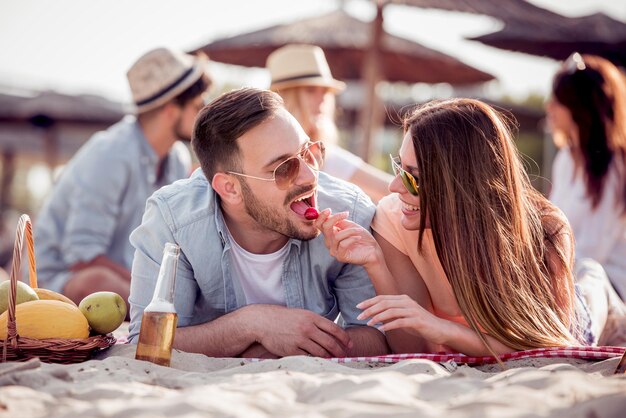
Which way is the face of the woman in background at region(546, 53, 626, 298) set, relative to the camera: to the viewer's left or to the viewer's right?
to the viewer's left

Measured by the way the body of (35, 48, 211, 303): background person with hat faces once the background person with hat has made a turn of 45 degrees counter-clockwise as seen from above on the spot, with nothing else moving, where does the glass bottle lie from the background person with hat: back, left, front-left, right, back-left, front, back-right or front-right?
back-right

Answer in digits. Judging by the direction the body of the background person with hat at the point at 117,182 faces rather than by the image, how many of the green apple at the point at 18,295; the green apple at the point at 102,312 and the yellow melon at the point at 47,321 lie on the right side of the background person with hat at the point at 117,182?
3

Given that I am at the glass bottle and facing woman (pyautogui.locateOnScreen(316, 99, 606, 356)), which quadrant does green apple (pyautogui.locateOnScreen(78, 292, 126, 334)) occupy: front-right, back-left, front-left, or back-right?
back-left

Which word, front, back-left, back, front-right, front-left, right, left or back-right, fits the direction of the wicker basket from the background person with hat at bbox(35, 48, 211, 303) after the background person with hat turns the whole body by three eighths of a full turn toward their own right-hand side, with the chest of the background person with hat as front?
front-left

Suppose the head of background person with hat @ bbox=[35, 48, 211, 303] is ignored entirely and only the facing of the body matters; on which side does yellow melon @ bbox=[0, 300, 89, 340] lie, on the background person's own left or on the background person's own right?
on the background person's own right

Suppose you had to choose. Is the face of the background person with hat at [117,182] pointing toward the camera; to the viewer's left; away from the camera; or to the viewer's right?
to the viewer's right

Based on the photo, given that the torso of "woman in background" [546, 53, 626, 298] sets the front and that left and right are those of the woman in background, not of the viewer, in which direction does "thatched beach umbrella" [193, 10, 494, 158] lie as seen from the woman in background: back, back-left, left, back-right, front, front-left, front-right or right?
front-right

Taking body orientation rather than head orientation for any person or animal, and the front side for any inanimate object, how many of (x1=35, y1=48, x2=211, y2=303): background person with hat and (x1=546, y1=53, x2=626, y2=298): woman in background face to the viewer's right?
1

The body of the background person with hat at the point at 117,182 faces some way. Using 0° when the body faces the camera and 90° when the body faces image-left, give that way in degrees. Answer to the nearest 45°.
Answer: approximately 270°

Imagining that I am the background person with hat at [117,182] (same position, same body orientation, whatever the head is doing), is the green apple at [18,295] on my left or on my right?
on my right

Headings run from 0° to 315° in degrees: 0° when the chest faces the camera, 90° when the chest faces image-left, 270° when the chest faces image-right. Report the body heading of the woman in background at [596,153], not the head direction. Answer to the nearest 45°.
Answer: approximately 90°

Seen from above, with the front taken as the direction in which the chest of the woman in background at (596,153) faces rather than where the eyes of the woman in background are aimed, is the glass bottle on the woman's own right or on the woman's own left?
on the woman's own left

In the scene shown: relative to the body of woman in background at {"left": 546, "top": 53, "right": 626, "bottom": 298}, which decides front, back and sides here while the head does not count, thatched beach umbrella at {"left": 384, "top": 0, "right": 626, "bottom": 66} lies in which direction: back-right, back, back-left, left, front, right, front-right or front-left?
right

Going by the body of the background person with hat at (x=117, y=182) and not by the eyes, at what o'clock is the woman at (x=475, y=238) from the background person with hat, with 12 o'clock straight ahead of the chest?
The woman is roughly at 2 o'clock from the background person with hat.

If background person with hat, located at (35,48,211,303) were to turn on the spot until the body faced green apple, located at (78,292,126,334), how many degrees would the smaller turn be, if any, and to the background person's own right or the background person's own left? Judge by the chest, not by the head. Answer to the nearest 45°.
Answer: approximately 90° to the background person's own right

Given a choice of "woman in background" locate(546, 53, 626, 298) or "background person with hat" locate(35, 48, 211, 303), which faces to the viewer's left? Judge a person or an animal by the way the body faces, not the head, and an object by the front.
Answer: the woman in background

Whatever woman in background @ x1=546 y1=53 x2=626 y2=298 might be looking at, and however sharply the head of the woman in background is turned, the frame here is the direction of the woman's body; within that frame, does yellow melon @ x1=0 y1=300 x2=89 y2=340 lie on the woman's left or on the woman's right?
on the woman's left
